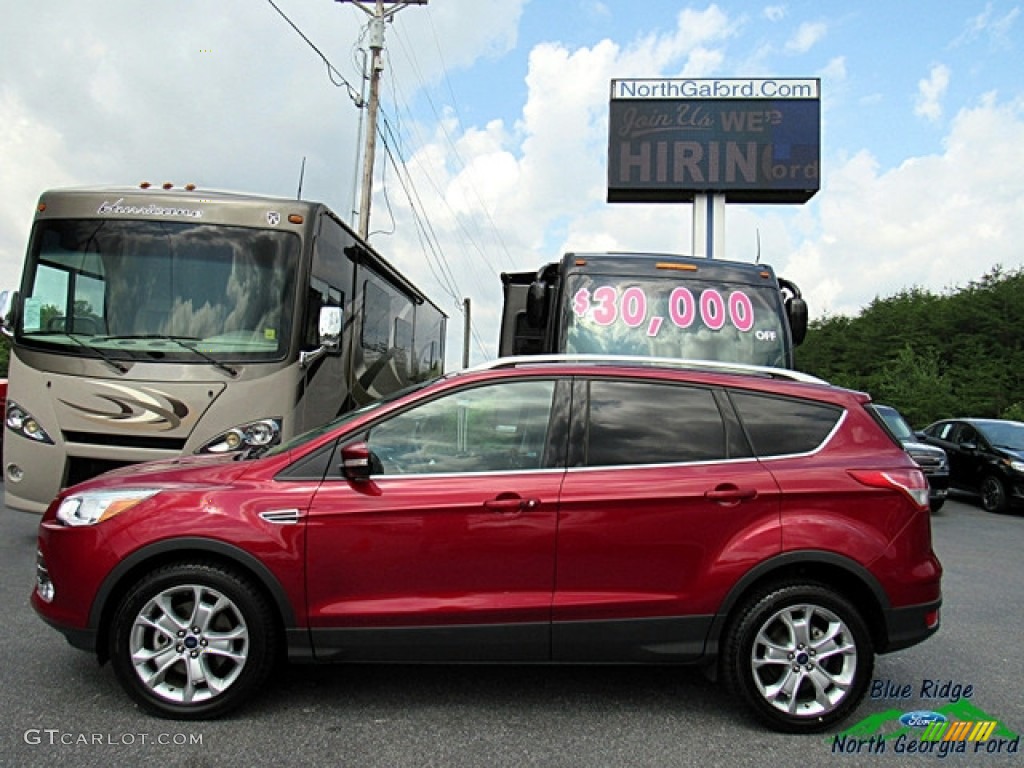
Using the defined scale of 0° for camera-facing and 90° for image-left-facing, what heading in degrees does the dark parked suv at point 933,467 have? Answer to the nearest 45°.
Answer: approximately 315°

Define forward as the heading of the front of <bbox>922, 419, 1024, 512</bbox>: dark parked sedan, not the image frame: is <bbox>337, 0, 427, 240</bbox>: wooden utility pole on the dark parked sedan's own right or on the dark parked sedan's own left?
on the dark parked sedan's own right

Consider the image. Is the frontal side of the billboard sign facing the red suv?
yes

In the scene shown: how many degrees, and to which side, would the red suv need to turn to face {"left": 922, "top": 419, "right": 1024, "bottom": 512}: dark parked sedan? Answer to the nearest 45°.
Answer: approximately 135° to its right

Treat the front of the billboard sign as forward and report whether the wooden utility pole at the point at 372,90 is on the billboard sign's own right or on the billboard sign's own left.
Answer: on the billboard sign's own right

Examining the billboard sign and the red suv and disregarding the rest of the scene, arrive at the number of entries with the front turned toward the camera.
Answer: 1

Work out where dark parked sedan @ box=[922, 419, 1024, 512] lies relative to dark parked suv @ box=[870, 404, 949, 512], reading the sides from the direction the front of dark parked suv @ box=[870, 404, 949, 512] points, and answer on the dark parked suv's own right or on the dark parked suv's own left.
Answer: on the dark parked suv's own left

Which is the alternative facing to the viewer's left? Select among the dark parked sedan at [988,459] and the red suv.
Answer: the red suv

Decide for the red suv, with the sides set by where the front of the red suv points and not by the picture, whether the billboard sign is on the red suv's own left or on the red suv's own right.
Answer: on the red suv's own right

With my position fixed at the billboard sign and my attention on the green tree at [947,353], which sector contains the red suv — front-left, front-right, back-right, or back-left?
back-right

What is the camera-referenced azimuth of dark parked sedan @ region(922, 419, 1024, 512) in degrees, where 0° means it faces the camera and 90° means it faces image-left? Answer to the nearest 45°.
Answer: approximately 315°

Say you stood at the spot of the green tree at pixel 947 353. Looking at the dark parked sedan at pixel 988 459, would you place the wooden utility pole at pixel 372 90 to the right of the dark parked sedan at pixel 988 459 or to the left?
right

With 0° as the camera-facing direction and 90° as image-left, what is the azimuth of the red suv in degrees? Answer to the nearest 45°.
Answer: approximately 90°
